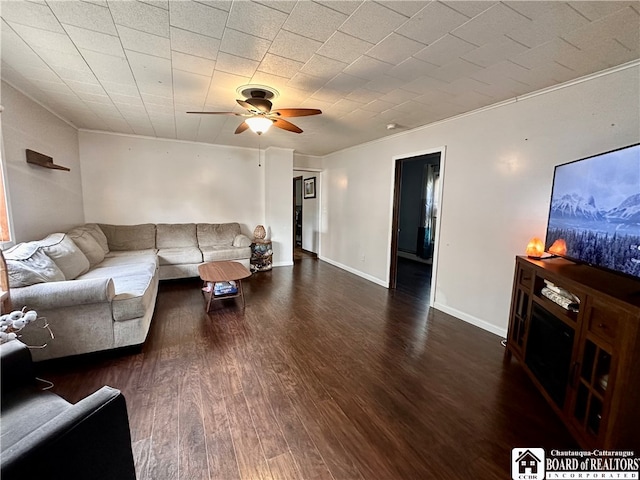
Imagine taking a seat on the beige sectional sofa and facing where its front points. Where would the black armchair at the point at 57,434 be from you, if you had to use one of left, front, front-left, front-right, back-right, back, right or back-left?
front-right

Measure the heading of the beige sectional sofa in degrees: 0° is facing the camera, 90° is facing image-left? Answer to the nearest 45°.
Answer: approximately 315°

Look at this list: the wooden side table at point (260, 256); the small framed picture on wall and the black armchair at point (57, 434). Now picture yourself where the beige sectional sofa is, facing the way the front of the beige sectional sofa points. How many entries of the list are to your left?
2

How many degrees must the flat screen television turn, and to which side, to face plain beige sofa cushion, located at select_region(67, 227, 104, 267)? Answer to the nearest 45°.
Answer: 0° — it already faces it

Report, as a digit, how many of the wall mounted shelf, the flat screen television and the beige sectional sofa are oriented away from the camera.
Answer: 0

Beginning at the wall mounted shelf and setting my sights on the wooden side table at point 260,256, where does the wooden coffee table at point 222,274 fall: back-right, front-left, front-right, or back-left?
front-right

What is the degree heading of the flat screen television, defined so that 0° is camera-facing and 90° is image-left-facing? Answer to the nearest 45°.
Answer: approximately 45°

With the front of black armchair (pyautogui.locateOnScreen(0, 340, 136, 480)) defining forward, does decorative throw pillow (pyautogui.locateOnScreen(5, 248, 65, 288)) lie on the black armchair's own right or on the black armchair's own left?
on the black armchair's own left

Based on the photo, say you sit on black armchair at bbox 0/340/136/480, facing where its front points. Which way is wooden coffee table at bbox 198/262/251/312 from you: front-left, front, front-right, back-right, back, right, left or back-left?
front

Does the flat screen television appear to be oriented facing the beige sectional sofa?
yes

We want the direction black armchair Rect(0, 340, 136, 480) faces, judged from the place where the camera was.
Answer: facing away from the viewer and to the right of the viewer

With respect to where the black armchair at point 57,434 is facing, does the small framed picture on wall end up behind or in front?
in front

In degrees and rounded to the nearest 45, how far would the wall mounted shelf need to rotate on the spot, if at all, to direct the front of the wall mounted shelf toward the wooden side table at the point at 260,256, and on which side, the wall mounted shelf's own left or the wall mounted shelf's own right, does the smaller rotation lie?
approximately 45° to the wall mounted shelf's own left

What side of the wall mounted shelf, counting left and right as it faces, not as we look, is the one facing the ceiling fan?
front

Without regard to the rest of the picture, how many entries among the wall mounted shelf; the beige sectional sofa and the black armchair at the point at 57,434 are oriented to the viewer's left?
0

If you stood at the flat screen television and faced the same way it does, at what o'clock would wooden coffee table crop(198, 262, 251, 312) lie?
The wooden coffee table is roughly at 1 o'clock from the flat screen television.

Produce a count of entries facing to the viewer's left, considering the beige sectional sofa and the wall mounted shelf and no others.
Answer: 0

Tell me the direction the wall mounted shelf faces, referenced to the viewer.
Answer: facing the viewer and to the right of the viewer
